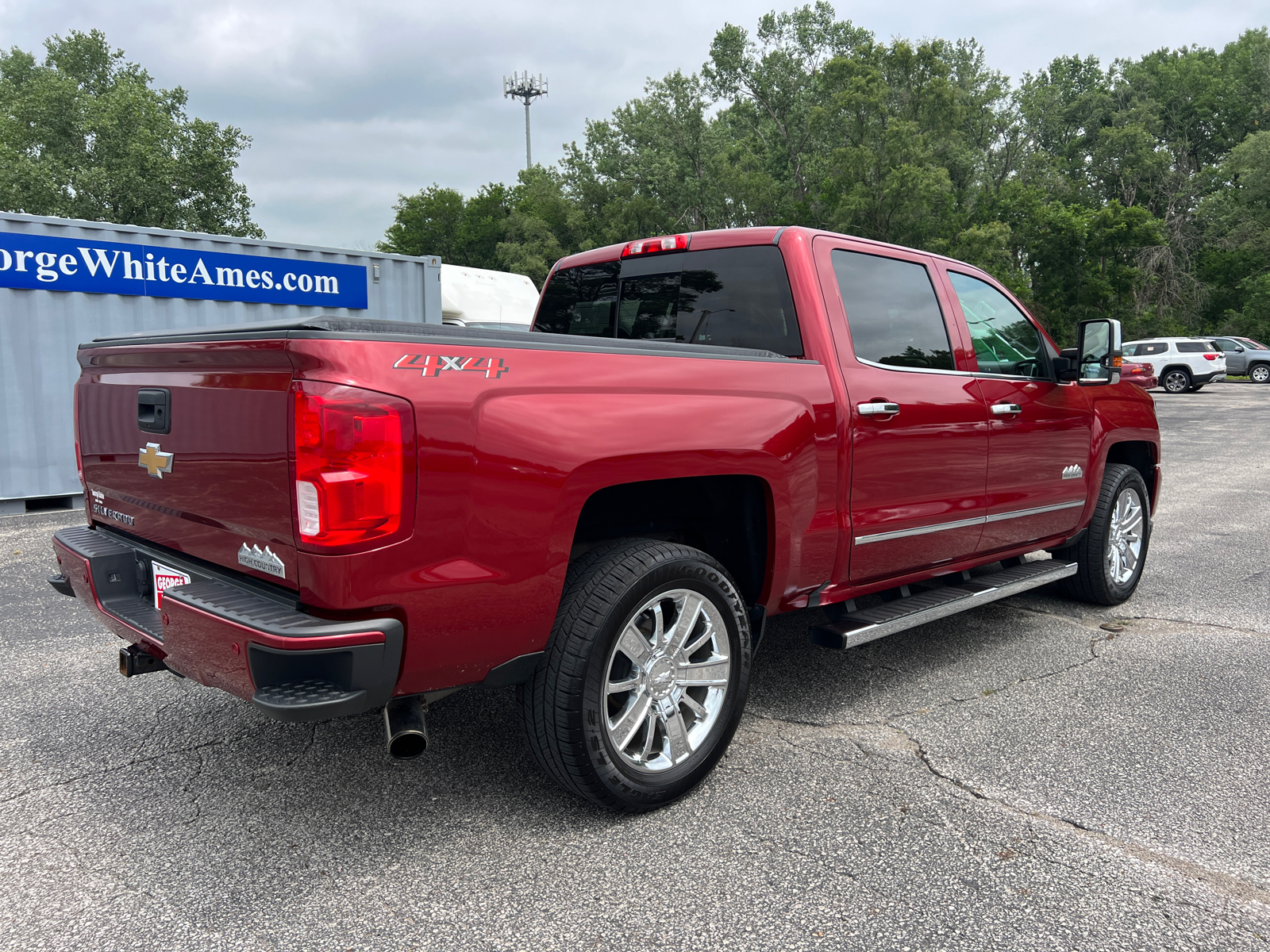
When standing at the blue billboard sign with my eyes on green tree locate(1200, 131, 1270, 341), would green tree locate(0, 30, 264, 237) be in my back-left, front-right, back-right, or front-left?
front-left

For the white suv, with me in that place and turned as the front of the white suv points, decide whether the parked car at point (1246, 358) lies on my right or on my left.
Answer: on my right

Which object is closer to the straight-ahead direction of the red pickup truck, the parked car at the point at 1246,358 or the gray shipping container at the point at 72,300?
the parked car

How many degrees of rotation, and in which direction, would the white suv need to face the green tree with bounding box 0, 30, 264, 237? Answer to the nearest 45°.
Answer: approximately 45° to its left

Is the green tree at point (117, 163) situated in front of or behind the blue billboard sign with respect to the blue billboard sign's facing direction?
behind

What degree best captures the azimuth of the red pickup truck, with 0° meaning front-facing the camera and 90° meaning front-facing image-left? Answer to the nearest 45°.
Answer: approximately 225°

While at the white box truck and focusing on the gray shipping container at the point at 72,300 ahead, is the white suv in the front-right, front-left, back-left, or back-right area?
back-left

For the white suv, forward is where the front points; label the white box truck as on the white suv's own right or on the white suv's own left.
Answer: on the white suv's own left

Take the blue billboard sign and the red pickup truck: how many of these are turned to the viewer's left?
0

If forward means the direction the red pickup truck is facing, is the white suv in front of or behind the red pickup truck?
in front

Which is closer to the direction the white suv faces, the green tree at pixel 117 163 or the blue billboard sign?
the green tree

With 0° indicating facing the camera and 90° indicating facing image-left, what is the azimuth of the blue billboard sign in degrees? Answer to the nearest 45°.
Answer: approximately 315°
